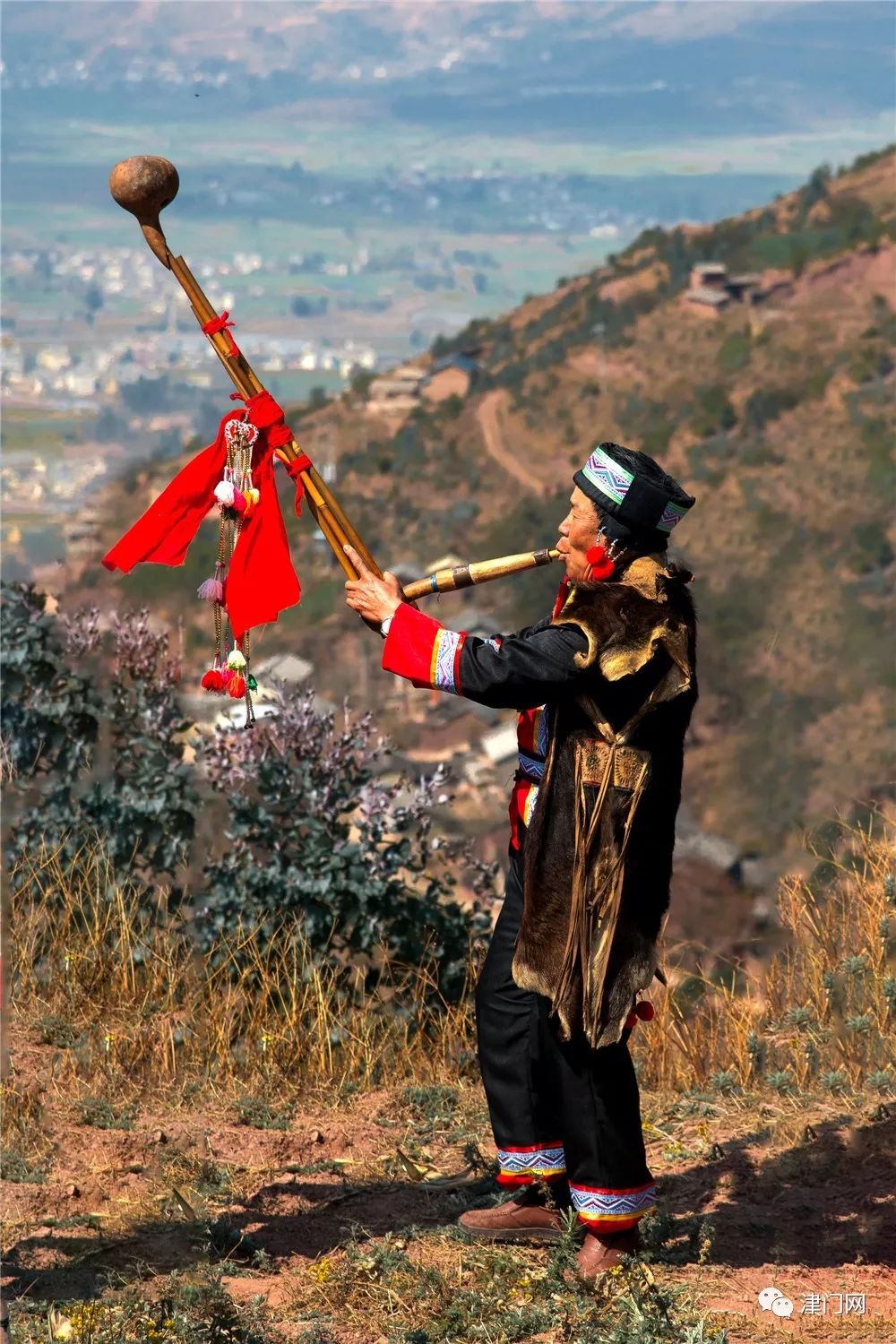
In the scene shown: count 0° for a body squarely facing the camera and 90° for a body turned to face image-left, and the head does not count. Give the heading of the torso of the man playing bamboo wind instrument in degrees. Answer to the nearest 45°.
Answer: approximately 90°
